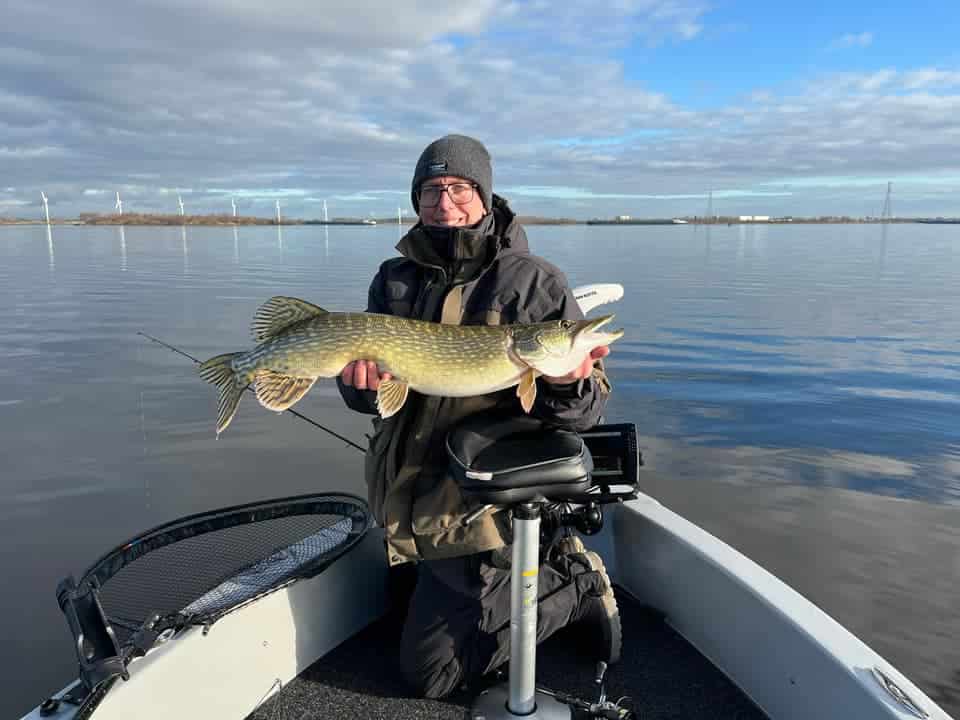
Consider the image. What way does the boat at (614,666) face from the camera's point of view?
away from the camera
